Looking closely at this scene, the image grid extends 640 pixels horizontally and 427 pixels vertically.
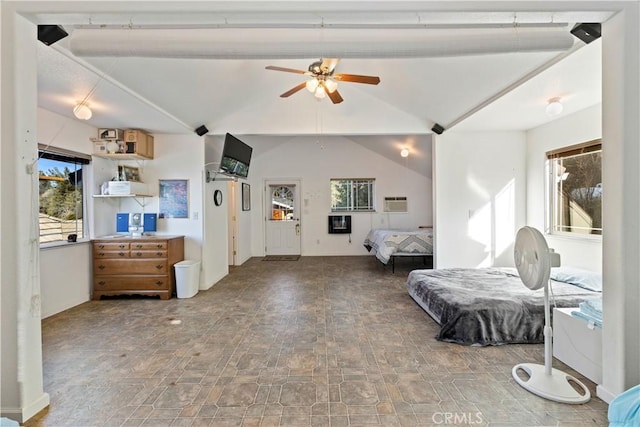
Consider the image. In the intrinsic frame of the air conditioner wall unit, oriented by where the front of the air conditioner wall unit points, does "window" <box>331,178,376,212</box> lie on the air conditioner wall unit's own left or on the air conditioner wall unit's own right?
on the air conditioner wall unit's own right

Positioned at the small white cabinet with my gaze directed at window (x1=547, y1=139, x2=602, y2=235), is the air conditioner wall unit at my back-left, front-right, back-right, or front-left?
front-left

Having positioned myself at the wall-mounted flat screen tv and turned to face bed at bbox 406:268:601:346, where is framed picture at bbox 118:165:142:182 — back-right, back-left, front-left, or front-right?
back-right

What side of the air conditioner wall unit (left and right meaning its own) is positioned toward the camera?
front

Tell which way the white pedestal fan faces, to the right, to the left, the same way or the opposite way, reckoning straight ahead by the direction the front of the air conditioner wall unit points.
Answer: to the right

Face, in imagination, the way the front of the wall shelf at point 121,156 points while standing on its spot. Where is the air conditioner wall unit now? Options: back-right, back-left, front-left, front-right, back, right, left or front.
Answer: left

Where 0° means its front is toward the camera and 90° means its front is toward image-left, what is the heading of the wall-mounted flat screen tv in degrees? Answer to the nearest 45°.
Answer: approximately 315°

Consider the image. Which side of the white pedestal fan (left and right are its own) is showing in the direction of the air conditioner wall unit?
right

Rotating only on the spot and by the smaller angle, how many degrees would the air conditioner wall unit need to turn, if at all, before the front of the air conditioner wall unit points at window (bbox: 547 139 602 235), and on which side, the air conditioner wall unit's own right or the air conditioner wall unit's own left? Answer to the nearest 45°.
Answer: approximately 45° to the air conditioner wall unit's own left

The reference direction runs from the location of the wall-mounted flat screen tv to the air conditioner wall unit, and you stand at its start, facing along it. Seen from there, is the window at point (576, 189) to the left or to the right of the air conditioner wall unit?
right

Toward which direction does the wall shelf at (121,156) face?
toward the camera

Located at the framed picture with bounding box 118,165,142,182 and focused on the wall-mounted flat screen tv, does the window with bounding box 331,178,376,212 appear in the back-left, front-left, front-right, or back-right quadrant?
front-left
